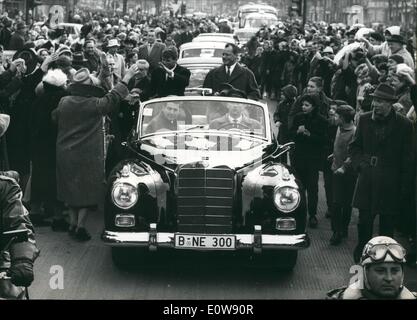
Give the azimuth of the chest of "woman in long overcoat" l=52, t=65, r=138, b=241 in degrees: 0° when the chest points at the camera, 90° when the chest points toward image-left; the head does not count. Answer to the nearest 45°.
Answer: approximately 225°

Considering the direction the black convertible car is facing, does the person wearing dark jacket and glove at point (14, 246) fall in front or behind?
in front

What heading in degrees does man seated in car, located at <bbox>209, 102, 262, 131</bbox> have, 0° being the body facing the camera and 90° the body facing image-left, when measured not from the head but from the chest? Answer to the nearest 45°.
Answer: approximately 0°

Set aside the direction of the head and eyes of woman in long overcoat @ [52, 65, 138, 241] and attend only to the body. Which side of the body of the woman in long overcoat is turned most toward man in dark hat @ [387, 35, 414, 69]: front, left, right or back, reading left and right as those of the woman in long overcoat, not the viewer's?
front

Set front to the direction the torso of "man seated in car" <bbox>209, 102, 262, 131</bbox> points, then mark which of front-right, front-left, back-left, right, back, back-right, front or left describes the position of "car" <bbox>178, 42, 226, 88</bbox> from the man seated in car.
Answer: back

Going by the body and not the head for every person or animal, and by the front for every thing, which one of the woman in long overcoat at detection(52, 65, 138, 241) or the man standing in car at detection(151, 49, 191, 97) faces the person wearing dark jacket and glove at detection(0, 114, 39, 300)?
the man standing in car

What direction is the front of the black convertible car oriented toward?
toward the camera

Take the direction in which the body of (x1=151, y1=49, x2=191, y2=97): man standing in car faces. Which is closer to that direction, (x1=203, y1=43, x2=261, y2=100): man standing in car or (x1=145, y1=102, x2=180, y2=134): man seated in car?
the man seated in car

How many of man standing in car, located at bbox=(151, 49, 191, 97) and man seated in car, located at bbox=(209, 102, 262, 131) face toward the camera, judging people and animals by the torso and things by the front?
2

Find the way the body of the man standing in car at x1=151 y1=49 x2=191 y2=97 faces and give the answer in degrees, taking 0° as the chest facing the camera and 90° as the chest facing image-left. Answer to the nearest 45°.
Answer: approximately 0°
